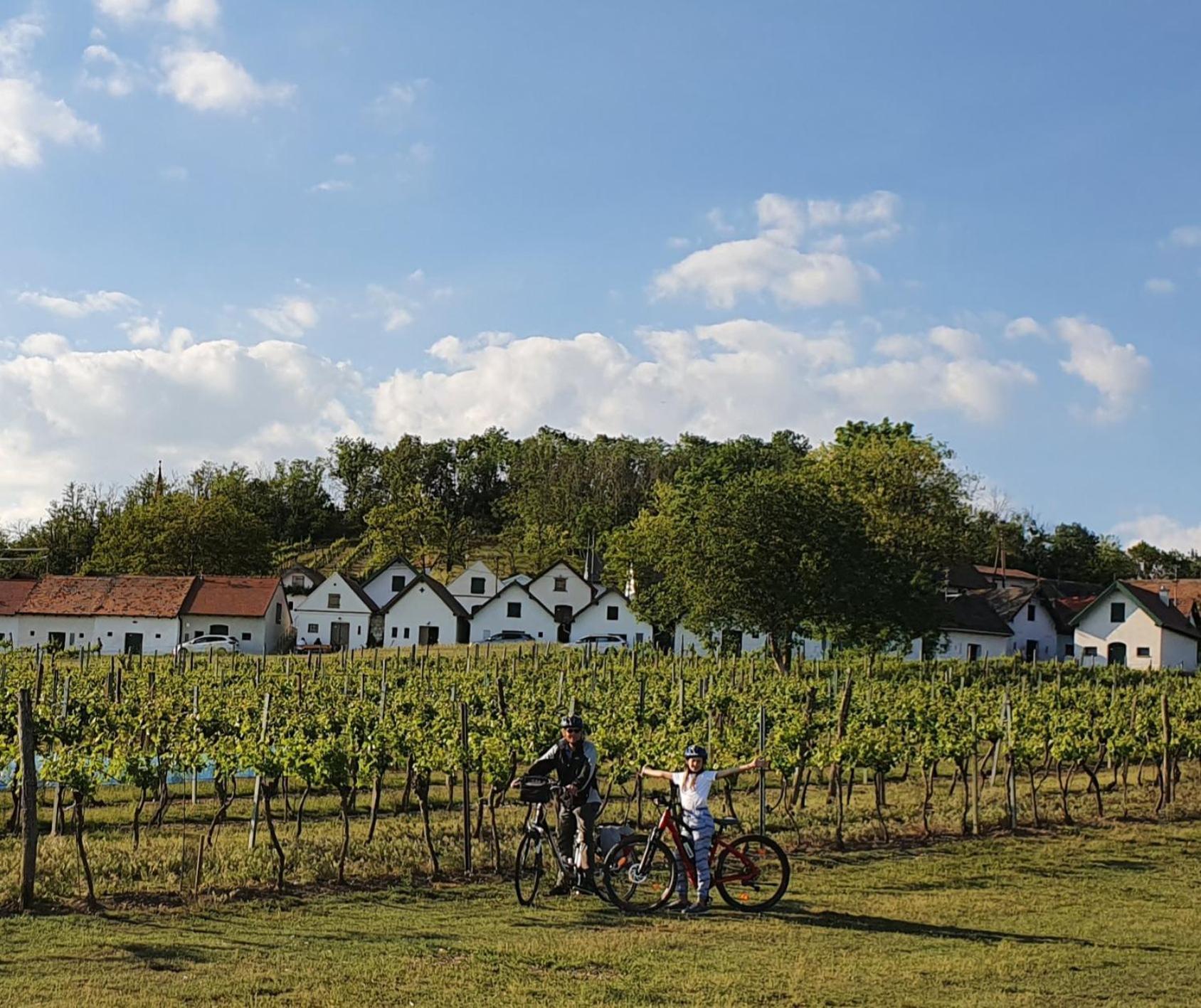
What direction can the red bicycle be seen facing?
to the viewer's left

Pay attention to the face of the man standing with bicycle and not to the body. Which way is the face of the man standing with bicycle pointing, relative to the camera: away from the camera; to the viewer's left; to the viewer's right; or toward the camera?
toward the camera

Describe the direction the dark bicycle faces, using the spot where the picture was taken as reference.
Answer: facing the viewer and to the left of the viewer

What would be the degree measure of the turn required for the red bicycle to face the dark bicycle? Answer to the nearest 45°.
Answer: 0° — it already faces it

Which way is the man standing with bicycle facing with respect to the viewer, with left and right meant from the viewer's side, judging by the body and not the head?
facing the viewer

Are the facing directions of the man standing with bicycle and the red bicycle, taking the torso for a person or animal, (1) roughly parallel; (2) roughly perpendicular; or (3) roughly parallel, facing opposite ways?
roughly perpendicular

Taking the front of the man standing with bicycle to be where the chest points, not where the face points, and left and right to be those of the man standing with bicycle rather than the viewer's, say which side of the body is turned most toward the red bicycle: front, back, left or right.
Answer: left
